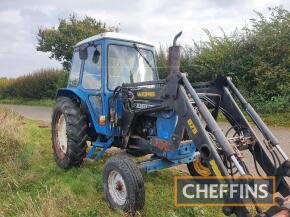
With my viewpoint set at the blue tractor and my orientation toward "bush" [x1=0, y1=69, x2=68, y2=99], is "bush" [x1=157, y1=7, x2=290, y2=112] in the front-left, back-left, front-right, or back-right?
front-right

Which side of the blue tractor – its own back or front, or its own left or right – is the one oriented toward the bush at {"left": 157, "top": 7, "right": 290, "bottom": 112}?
left

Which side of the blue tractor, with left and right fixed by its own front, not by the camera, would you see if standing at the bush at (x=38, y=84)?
back

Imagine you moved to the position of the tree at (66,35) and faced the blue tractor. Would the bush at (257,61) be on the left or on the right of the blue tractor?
left

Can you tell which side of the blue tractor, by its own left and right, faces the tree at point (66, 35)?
back

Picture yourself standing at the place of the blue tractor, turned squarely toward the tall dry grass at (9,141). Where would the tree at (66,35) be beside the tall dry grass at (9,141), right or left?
right

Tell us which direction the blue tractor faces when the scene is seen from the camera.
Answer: facing the viewer and to the right of the viewer

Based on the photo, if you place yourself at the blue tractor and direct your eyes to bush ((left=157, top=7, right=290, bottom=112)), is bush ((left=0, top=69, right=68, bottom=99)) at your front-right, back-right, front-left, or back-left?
front-left

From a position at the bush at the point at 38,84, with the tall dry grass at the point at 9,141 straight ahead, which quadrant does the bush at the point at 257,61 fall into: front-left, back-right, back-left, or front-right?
front-left

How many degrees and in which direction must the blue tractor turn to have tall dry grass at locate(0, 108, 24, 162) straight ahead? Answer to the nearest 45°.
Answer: approximately 180°
